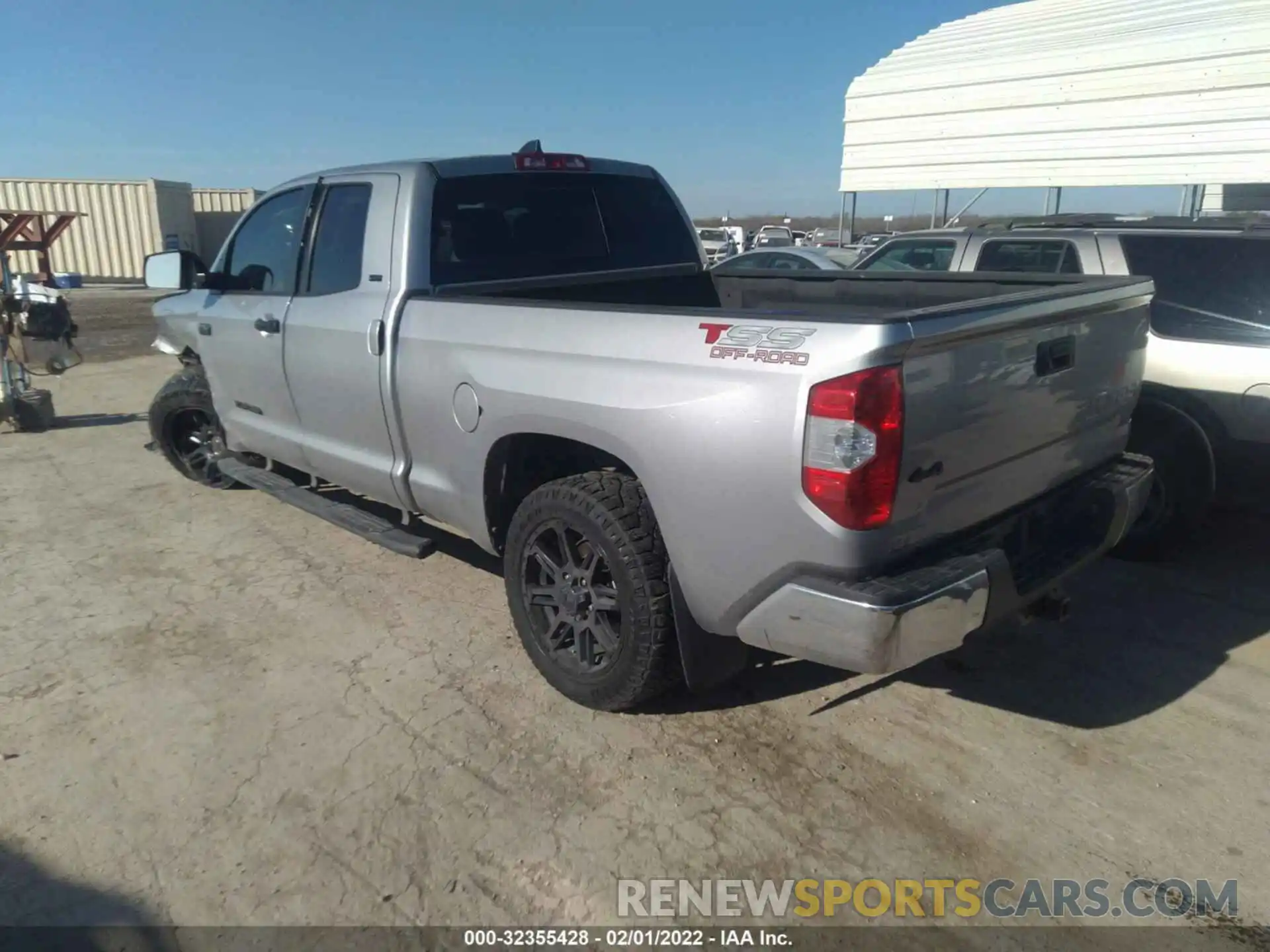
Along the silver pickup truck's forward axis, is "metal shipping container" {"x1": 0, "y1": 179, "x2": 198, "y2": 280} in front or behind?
in front

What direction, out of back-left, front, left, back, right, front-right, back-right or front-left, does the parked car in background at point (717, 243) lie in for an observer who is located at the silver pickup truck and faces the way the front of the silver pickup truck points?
front-right

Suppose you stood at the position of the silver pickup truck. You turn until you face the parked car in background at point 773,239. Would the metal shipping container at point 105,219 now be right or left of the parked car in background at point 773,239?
left

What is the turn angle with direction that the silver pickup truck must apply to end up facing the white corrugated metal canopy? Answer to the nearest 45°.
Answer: approximately 90° to its right

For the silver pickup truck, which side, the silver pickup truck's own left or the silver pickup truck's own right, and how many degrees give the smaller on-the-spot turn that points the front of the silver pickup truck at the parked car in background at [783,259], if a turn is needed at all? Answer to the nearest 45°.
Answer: approximately 45° to the silver pickup truck's own right

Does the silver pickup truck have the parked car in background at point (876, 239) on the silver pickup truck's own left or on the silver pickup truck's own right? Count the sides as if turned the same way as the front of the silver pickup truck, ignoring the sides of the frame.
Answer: on the silver pickup truck's own right

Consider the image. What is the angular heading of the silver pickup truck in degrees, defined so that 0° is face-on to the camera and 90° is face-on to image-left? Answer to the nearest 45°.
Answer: approximately 135°
